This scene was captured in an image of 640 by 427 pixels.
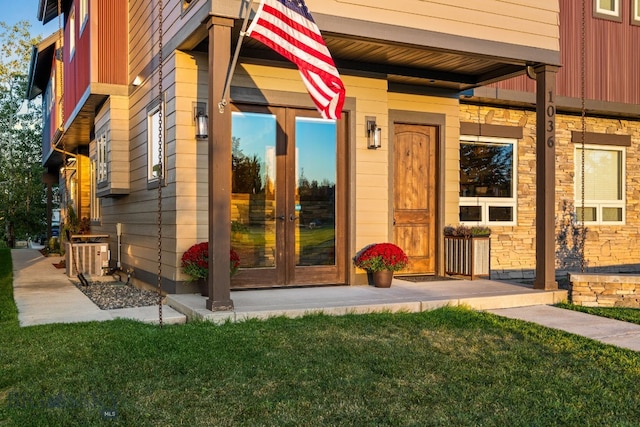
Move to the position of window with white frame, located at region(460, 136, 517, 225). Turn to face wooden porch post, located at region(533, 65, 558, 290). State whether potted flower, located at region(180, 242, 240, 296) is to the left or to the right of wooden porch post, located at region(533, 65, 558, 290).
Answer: right

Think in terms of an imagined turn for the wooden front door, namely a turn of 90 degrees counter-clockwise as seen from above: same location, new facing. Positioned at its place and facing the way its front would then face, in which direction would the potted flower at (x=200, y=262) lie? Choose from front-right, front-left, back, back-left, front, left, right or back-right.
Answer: back-right

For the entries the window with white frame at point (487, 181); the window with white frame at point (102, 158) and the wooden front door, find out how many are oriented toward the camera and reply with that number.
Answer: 2

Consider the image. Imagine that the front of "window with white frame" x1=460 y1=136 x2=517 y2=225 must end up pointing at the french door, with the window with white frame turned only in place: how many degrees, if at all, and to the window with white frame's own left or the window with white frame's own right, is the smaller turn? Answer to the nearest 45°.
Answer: approximately 45° to the window with white frame's own right

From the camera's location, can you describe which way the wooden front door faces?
facing the viewer

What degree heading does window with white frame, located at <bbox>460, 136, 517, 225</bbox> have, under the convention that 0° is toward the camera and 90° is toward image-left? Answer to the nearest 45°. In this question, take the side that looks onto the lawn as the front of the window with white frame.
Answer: approximately 0°

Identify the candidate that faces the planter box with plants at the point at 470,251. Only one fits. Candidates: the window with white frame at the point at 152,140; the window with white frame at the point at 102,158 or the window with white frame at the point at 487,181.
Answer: the window with white frame at the point at 487,181

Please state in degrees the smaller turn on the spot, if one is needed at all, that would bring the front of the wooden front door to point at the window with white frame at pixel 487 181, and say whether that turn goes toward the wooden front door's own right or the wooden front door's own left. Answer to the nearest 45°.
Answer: approximately 135° to the wooden front door's own left
